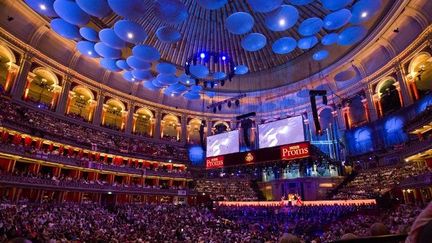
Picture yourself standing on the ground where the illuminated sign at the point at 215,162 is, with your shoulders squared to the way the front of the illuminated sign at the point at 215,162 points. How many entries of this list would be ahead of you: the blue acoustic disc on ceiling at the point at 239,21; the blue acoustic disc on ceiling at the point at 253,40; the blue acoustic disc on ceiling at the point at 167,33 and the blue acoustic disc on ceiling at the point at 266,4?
4

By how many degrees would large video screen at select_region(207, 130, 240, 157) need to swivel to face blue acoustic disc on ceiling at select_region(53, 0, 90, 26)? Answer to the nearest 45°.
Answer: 0° — it already faces it

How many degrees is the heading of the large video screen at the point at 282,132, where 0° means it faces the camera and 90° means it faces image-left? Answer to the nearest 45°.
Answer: approximately 45°

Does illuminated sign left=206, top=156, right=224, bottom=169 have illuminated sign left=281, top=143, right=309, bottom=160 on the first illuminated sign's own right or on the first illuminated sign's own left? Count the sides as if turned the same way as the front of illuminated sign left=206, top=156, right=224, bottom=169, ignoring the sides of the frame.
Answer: on the first illuminated sign's own left

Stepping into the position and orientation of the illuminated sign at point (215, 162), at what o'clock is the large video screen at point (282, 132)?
The large video screen is roughly at 10 o'clock from the illuminated sign.
